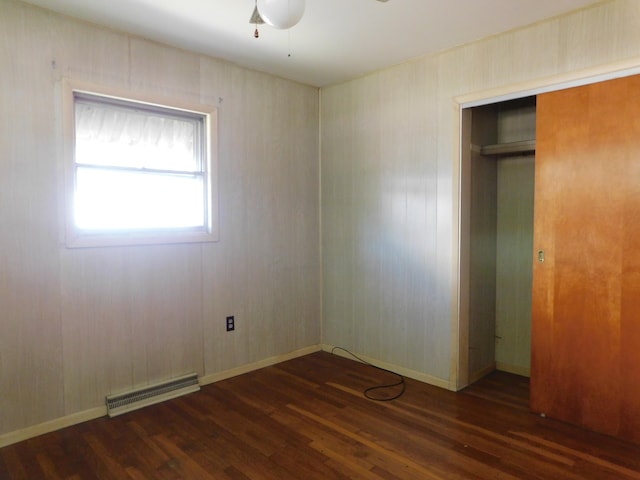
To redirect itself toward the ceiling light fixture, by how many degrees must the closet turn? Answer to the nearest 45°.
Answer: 0° — it already faces it

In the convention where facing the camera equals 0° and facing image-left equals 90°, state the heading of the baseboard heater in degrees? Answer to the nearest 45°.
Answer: approximately 315°

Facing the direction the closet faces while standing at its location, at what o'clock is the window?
The window is roughly at 1 o'clock from the closet.

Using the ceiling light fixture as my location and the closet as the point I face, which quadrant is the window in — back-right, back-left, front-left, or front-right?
back-left
